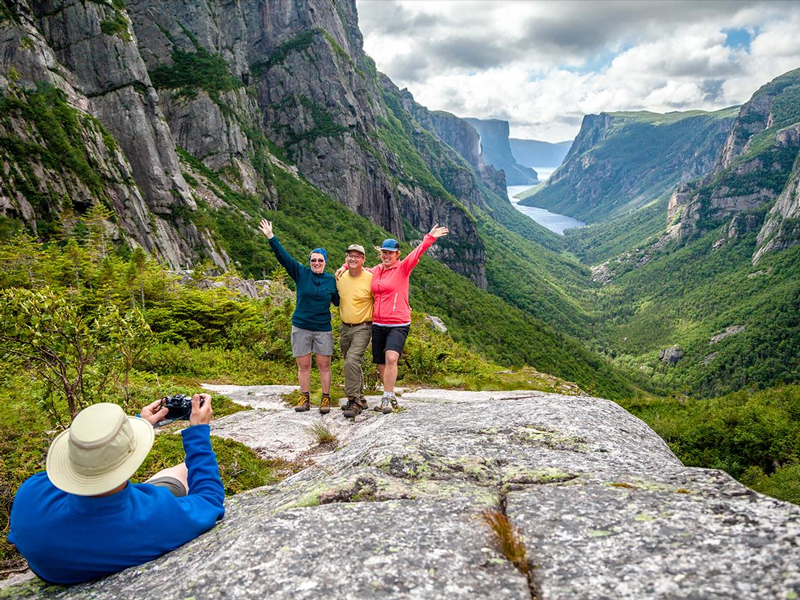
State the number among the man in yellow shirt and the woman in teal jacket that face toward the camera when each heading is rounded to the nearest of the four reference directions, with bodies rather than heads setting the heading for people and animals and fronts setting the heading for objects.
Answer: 2

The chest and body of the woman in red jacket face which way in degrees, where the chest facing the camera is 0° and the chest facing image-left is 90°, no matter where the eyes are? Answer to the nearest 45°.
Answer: approximately 45°

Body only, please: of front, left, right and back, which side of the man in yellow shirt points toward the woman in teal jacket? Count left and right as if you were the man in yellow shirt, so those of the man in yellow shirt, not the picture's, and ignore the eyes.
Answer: right

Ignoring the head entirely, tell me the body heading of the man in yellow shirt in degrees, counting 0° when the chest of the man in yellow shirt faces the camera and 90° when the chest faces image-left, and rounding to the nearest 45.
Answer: approximately 0°

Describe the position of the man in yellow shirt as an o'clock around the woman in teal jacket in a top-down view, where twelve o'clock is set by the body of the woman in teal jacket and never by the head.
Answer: The man in yellow shirt is roughly at 10 o'clock from the woman in teal jacket.

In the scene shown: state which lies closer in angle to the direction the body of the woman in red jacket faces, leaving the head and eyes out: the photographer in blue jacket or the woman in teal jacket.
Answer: the photographer in blue jacket

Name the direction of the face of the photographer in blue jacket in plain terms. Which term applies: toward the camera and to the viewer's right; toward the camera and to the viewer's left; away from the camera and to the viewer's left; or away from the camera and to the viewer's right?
away from the camera and to the viewer's right

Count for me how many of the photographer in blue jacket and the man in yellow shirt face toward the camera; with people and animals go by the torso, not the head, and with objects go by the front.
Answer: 1
